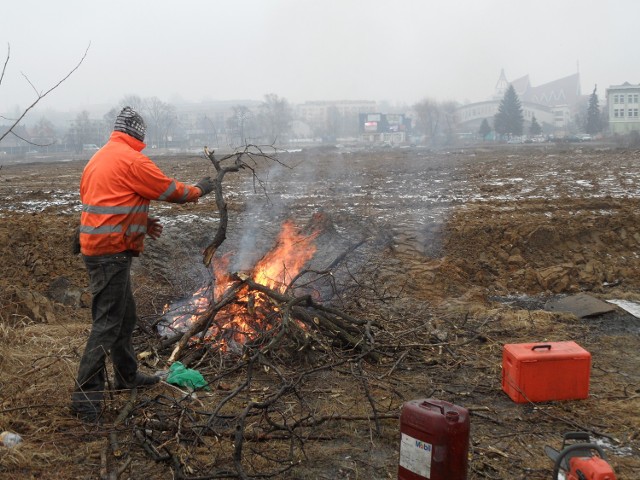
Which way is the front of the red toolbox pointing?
toward the camera

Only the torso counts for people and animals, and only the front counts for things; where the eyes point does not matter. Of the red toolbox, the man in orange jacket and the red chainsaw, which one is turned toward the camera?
the red toolbox

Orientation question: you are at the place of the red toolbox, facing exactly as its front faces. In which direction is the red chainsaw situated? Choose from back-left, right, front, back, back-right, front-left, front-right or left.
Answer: front

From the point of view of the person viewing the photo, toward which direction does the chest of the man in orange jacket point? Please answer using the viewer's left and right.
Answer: facing away from the viewer and to the right of the viewer

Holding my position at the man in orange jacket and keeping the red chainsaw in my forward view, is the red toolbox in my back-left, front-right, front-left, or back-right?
front-left

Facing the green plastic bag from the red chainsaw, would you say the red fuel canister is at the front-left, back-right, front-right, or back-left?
front-left

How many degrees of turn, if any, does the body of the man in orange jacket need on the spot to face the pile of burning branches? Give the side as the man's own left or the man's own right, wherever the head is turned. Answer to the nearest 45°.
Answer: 0° — they already face it

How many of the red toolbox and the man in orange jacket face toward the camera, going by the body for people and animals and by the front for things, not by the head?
1

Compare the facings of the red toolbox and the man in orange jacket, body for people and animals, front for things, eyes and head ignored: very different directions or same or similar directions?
very different directions
